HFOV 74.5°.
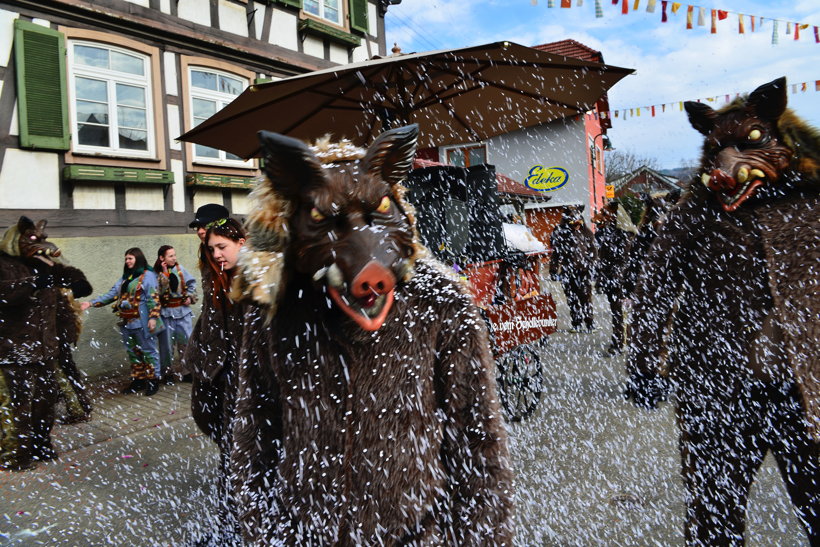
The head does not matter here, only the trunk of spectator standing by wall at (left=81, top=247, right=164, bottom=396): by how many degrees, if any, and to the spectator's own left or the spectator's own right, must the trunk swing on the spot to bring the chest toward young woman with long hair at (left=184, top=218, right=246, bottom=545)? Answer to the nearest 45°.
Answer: approximately 45° to the spectator's own left
